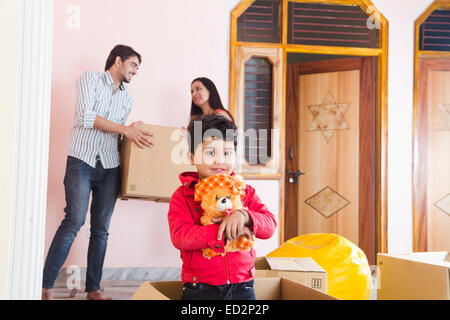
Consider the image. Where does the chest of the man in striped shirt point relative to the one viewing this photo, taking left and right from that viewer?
facing the viewer and to the right of the viewer

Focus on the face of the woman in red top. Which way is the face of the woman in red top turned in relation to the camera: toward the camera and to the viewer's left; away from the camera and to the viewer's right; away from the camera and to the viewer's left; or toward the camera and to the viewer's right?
toward the camera and to the viewer's left

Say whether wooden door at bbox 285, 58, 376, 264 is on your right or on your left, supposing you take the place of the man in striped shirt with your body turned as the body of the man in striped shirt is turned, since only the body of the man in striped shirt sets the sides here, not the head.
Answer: on your left

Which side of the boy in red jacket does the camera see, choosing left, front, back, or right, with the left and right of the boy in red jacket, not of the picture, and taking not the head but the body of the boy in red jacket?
front

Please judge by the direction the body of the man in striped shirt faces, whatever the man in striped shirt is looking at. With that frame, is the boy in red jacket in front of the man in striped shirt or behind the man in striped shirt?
in front

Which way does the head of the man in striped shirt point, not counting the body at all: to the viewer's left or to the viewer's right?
to the viewer's right

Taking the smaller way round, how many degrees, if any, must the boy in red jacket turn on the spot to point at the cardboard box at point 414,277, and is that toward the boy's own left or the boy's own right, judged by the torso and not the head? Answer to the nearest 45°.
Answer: approximately 90° to the boy's own left

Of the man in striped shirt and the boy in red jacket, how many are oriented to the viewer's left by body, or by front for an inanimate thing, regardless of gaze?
0

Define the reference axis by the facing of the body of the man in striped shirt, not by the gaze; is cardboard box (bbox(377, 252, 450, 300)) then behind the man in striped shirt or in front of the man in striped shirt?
in front

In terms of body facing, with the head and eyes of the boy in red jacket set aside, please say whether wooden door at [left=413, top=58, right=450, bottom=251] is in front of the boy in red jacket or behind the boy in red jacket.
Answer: behind

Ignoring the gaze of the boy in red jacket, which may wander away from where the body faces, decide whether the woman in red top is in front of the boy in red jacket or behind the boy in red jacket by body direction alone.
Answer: behind
